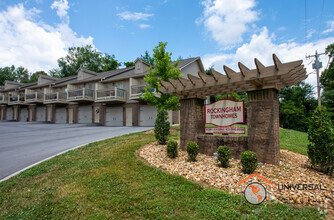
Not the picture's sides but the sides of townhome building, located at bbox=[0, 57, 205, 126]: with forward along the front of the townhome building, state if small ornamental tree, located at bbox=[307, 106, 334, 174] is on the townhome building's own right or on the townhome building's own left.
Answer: on the townhome building's own left

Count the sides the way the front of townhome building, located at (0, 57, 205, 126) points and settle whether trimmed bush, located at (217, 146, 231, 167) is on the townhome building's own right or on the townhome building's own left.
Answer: on the townhome building's own left

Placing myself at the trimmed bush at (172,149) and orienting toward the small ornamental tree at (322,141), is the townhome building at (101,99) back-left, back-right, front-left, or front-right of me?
back-left

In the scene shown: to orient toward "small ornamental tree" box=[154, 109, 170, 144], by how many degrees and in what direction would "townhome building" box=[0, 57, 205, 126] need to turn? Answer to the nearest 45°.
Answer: approximately 45° to its left

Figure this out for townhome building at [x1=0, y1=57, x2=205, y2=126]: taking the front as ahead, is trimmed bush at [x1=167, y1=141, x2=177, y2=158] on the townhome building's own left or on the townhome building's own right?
on the townhome building's own left

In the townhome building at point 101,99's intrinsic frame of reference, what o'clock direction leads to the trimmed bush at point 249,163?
The trimmed bush is roughly at 10 o'clock from the townhome building.

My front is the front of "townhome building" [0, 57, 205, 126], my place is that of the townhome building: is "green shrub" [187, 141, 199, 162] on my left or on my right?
on my left

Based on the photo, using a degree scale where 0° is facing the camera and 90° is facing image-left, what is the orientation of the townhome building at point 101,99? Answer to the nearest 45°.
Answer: approximately 45°
